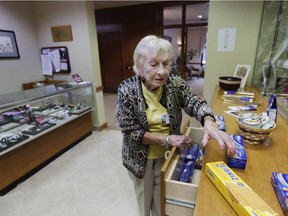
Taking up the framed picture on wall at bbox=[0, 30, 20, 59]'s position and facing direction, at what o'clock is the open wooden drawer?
The open wooden drawer is roughly at 1 o'clock from the framed picture on wall.

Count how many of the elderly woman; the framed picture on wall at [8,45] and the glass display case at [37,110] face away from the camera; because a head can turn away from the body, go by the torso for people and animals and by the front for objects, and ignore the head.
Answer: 0

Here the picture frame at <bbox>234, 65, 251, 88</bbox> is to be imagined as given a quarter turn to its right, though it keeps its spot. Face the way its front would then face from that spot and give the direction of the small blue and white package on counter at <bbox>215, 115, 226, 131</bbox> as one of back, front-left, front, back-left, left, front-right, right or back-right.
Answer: back-left

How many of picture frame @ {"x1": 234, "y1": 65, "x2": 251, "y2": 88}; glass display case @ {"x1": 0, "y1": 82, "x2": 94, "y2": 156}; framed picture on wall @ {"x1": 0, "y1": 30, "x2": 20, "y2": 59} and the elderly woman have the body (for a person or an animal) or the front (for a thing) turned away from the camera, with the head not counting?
0

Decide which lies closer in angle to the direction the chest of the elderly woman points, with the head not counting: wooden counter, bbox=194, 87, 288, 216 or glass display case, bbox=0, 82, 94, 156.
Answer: the wooden counter

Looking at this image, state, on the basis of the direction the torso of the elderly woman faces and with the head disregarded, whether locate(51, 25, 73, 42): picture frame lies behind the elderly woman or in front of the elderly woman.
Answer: behind

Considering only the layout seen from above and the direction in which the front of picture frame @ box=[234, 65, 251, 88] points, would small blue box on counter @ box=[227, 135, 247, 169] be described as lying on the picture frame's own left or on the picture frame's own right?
on the picture frame's own left

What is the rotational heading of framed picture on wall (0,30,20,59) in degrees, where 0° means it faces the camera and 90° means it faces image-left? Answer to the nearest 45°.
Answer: approximately 315°

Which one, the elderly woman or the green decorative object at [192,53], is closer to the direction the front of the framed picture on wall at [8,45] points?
the elderly woman

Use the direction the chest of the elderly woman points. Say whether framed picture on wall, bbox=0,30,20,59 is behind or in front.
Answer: behind

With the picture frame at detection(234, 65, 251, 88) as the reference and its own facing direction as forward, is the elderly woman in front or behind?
in front

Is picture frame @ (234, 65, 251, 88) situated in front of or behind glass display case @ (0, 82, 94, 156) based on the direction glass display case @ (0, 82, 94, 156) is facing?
in front

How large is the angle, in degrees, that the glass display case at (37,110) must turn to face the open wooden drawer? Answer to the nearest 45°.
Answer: approximately 45° to its right

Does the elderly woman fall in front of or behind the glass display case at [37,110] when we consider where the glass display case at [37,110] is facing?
in front

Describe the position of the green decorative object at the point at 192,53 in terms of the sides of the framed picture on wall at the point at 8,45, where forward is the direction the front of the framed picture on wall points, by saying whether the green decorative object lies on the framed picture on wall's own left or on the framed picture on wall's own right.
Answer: on the framed picture on wall's own left

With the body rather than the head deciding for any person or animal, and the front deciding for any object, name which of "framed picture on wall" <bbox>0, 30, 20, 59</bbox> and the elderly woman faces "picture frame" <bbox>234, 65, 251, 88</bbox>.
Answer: the framed picture on wall

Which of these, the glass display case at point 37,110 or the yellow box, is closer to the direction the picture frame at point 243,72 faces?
the glass display case

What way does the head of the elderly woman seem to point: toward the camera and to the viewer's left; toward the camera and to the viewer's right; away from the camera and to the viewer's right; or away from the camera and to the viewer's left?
toward the camera and to the viewer's right
